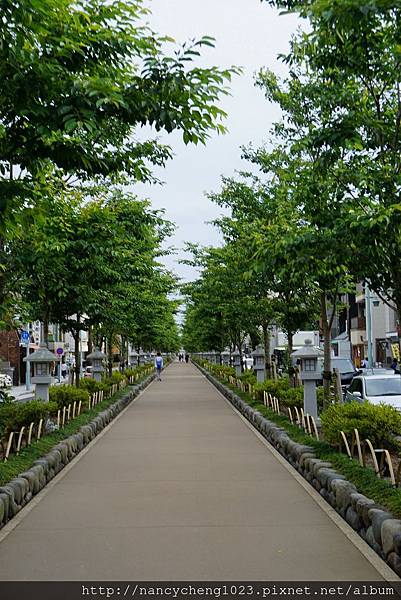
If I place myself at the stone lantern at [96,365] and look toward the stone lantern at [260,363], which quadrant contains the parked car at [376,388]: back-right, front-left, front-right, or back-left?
front-right

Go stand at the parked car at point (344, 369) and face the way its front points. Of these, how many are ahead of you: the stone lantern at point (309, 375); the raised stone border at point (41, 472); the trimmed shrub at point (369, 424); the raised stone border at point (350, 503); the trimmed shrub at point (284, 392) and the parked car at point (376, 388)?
6

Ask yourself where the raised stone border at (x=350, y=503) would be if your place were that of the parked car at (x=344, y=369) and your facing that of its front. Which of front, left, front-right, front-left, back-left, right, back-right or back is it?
front

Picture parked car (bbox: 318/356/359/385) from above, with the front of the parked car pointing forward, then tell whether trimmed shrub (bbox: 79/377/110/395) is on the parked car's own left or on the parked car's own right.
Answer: on the parked car's own right

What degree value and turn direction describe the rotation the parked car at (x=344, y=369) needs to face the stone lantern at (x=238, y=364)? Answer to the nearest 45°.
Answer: approximately 135° to its right

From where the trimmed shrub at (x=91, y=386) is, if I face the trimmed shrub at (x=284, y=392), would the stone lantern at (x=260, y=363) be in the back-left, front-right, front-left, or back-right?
front-left

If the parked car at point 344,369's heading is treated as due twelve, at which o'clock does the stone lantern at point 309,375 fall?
The stone lantern is roughly at 12 o'clock from the parked car.

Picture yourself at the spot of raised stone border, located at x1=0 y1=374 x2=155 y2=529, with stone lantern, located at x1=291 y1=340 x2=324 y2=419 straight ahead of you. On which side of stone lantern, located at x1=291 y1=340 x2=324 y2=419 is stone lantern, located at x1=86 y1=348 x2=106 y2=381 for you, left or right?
left

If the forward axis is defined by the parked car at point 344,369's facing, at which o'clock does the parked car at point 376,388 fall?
the parked car at point 376,388 is roughly at 12 o'clock from the parked car at point 344,369.

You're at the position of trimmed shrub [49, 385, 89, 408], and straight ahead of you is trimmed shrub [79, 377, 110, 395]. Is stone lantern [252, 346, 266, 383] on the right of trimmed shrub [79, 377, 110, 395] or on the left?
right

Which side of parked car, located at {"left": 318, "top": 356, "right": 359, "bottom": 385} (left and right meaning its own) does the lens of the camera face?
front

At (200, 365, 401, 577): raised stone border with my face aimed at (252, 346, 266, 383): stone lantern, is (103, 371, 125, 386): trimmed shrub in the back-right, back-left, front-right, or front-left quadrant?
front-left

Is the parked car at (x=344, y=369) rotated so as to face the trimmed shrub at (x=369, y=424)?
yes
